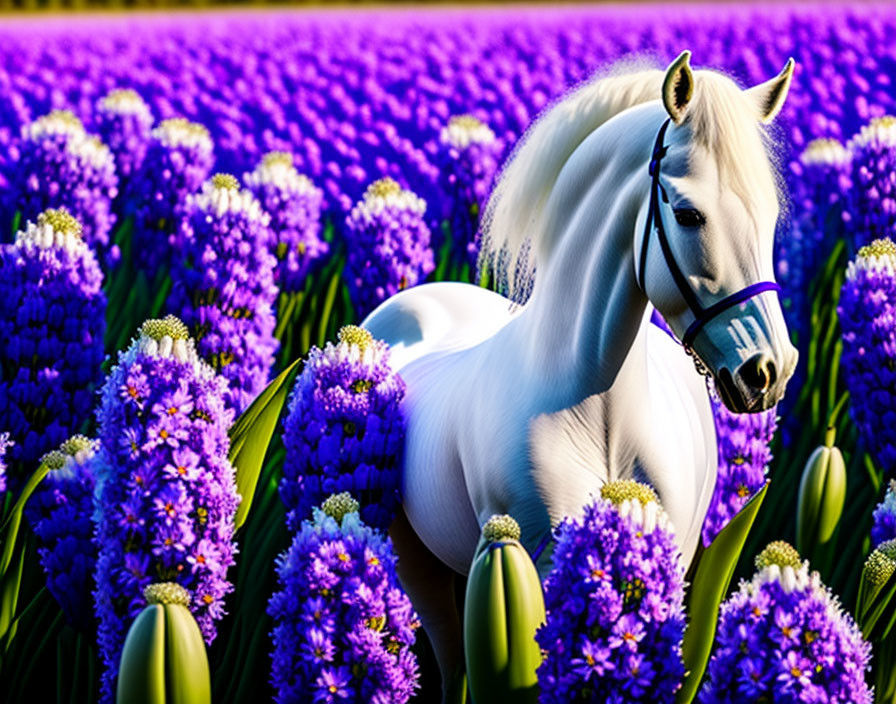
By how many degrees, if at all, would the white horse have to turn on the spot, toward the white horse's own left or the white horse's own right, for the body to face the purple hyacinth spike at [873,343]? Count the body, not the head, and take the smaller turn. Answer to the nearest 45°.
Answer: approximately 90° to the white horse's own left

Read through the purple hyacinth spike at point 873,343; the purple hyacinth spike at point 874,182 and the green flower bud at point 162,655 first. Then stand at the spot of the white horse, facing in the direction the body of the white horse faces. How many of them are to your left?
2

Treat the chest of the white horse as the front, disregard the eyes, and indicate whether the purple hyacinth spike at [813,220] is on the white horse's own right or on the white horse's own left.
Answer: on the white horse's own left

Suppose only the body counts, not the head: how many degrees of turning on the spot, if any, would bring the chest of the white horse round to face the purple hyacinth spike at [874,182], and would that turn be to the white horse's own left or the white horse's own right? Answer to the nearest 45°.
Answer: approximately 90° to the white horse's own left

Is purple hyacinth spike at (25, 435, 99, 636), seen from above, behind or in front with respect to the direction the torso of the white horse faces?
behind

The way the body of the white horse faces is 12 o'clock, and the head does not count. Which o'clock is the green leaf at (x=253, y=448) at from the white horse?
The green leaf is roughly at 5 o'clock from the white horse.

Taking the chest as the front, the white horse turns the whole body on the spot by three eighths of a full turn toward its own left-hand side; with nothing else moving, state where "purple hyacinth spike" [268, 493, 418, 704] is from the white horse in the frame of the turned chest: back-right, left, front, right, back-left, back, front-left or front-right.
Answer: left

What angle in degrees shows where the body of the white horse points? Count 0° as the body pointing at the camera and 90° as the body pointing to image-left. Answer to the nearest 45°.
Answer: approximately 315°
